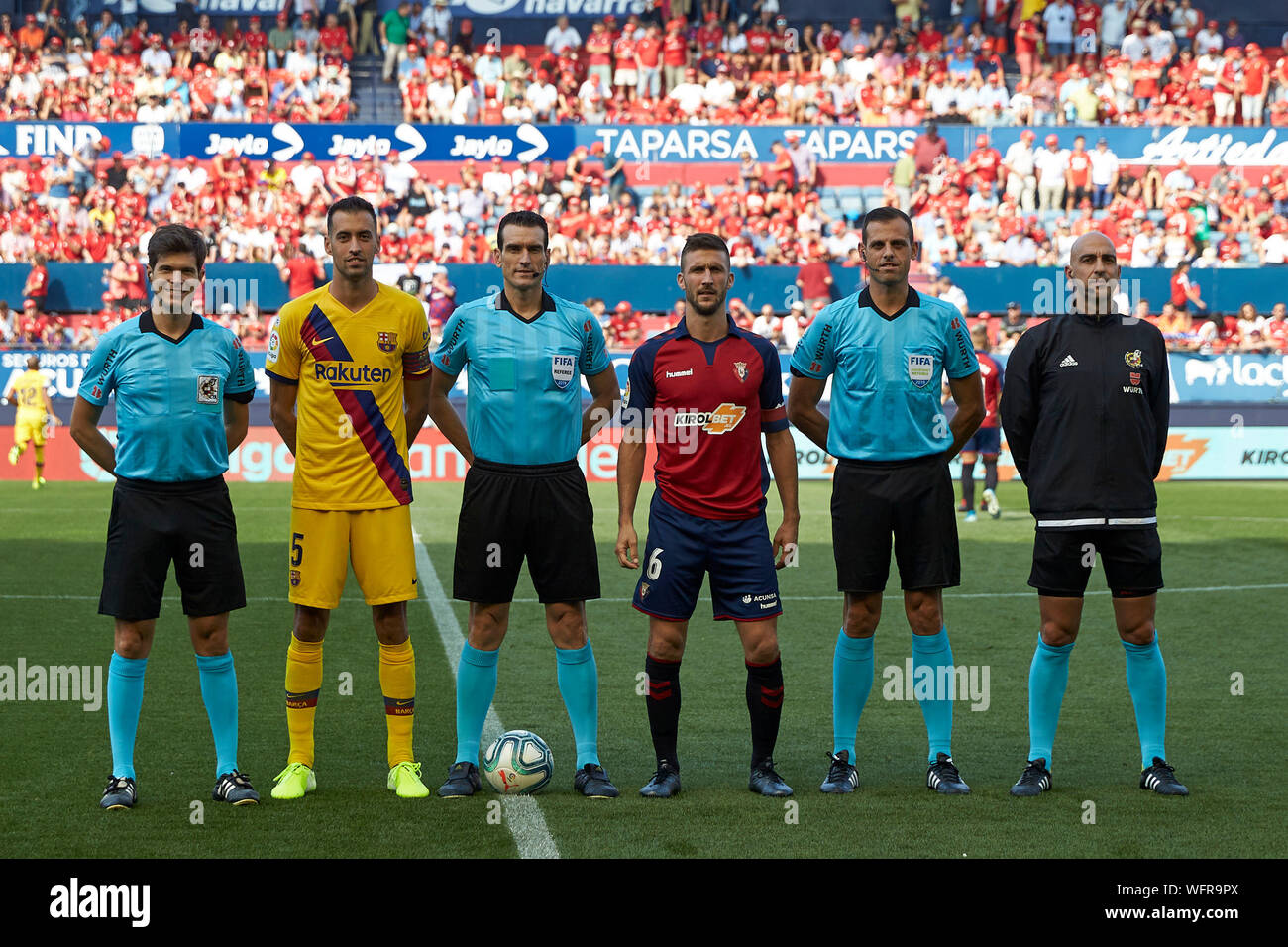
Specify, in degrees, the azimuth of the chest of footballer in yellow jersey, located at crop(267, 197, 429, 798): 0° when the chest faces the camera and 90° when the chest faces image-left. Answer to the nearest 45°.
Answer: approximately 0°

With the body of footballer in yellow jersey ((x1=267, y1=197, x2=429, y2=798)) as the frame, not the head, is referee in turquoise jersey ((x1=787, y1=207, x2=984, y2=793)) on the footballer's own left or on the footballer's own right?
on the footballer's own left

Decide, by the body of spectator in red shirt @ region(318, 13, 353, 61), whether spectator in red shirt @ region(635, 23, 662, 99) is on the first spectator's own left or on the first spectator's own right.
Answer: on the first spectator's own left

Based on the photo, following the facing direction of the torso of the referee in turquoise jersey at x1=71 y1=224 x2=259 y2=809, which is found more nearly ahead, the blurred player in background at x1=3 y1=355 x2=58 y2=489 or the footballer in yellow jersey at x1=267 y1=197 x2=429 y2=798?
the footballer in yellow jersey

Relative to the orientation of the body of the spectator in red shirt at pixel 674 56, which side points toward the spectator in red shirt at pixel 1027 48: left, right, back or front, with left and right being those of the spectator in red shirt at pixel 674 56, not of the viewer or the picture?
left

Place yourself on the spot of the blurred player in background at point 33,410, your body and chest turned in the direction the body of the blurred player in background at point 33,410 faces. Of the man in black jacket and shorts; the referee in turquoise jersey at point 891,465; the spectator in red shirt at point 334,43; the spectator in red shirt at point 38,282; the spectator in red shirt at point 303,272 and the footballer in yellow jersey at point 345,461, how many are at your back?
3

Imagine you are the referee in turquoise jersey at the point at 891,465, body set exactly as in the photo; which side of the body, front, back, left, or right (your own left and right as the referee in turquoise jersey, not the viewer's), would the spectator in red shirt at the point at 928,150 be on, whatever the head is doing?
back

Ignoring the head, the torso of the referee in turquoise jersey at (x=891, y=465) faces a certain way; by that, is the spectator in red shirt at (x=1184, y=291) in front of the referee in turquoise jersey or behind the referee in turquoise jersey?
behind

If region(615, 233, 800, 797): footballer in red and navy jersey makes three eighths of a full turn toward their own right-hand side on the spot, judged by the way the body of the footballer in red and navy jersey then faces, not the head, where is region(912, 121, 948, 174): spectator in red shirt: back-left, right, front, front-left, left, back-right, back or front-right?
front-right

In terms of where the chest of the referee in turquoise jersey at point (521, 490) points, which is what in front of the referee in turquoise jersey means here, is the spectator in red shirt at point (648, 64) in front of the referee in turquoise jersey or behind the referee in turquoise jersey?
behind

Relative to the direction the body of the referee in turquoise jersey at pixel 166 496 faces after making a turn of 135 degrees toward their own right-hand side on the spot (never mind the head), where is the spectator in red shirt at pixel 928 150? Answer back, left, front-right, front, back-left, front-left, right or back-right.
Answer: right

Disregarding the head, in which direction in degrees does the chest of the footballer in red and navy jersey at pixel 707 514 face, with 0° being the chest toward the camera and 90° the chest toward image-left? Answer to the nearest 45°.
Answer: approximately 0°

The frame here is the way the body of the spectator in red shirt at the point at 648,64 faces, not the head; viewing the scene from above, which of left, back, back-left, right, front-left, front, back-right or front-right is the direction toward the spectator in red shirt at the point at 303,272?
front-right

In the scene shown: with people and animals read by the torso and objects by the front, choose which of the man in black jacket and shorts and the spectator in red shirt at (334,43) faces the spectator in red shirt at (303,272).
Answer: the spectator in red shirt at (334,43)
